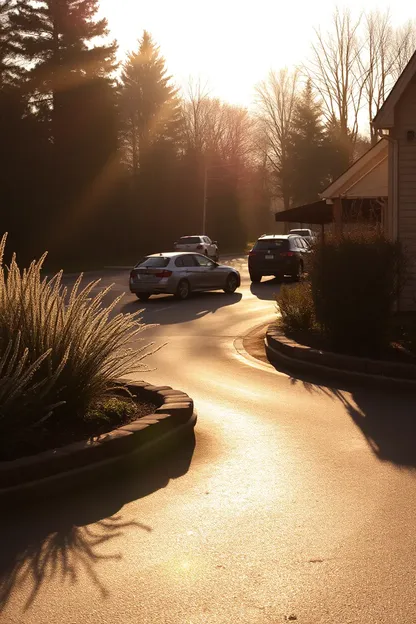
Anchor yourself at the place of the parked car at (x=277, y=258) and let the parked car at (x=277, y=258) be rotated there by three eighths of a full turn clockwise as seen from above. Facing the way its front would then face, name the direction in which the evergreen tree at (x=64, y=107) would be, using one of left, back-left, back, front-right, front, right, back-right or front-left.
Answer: back-right

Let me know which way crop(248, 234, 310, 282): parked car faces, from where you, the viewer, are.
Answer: facing away from the viewer and to the right of the viewer

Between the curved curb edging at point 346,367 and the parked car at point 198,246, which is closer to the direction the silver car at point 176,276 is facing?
the parked car

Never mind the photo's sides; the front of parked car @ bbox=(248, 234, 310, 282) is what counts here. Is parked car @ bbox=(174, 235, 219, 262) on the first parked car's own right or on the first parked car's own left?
on the first parked car's own left

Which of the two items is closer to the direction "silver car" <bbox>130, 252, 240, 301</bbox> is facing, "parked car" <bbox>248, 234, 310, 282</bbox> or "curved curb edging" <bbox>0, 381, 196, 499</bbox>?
the parked car

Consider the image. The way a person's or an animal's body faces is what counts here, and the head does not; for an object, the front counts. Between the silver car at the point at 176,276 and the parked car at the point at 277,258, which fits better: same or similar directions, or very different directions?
same or similar directions

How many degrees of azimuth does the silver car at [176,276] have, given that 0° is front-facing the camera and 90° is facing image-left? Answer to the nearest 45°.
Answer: approximately 225°

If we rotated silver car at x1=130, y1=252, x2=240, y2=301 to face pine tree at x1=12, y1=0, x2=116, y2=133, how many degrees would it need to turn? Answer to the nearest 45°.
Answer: approximately 45° to its left

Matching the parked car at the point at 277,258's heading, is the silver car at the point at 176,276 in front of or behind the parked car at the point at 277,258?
behind

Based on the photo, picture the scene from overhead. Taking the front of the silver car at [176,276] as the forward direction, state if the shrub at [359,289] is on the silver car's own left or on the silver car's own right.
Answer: on the silver car's own right

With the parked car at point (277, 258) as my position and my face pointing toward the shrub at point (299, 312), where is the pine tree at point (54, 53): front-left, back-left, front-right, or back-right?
back-right

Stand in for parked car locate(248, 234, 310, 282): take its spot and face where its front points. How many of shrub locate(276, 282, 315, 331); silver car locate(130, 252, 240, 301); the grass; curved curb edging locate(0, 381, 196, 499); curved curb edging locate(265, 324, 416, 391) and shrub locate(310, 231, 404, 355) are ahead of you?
0

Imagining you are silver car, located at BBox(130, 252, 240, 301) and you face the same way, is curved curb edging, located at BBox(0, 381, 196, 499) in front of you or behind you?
behind

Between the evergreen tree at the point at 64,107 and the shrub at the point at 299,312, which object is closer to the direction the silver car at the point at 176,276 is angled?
the evergreen tree

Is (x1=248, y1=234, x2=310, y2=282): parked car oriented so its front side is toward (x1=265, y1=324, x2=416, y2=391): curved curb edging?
no

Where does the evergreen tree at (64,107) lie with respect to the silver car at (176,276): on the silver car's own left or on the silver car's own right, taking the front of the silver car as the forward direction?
on the silver car's own left

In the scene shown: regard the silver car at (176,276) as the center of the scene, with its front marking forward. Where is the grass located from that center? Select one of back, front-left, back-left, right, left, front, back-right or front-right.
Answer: back-right

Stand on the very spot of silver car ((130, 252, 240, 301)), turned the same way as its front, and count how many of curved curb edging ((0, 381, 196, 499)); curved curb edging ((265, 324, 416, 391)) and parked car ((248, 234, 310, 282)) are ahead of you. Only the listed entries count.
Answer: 1
